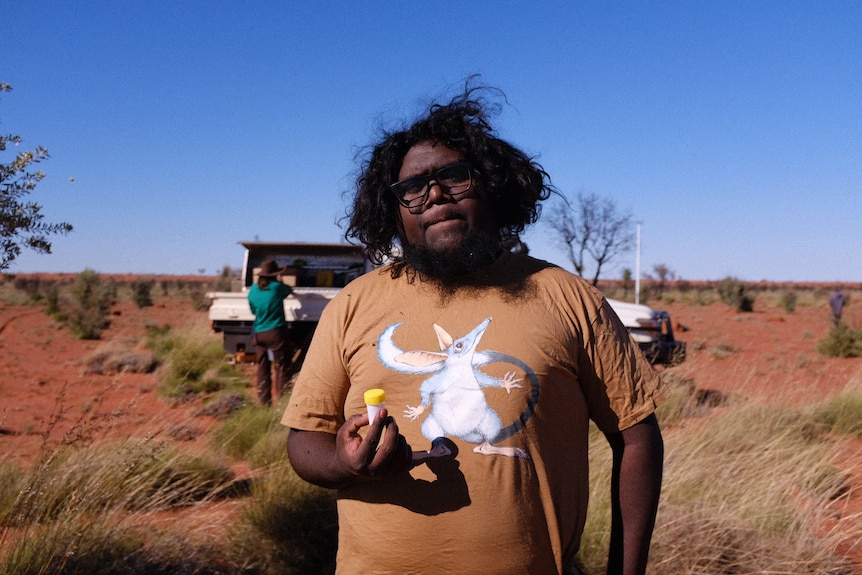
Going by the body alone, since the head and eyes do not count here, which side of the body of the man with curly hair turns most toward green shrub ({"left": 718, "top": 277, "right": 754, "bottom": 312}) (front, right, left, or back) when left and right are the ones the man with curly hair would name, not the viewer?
back

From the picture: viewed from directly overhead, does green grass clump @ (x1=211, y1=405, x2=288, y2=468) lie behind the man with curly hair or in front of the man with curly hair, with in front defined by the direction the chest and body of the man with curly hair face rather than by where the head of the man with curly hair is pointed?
behind

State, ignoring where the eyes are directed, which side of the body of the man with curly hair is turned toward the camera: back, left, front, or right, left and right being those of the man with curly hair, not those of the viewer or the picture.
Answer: front

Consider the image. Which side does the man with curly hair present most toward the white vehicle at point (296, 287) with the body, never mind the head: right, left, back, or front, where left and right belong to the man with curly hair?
back

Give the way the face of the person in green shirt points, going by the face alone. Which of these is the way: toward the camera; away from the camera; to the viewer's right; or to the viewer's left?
away from the camera

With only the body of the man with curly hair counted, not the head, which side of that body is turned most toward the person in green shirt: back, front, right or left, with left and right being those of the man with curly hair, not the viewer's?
back

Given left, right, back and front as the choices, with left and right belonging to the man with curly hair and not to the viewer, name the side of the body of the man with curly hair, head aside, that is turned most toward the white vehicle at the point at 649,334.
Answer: back

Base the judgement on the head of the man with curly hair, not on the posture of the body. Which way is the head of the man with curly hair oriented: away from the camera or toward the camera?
toward the camera

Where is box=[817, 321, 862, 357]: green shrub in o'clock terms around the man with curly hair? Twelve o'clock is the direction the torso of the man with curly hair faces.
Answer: The green shrub is roughly at 7 o'clock from the man with curly hair.

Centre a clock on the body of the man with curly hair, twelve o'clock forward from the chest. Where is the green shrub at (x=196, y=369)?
The green shrub is roughly at 5 o'clock from the man with curly hair.

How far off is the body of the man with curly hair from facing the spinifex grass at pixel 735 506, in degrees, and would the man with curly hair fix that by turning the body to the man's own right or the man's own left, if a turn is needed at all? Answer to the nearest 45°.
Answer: approximately 135° to the man's own left

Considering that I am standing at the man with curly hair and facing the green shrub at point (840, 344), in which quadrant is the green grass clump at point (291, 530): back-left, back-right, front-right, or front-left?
front-left
